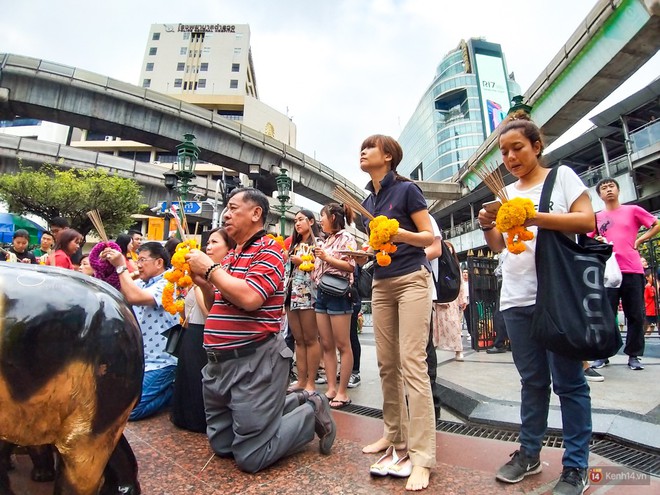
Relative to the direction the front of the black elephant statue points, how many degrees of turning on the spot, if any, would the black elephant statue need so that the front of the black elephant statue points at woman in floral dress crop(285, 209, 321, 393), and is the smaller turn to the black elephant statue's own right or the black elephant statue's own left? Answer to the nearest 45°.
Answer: approximately 135° to the black elephant statue's own right

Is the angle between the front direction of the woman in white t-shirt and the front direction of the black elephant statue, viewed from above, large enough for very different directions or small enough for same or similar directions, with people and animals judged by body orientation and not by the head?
same or similar directions

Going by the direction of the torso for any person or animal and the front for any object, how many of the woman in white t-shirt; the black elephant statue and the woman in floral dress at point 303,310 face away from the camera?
0

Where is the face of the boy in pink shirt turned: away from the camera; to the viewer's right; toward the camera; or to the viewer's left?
toward the camera

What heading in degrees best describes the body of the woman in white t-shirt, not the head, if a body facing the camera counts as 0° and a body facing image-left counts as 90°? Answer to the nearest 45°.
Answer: approximately 45°

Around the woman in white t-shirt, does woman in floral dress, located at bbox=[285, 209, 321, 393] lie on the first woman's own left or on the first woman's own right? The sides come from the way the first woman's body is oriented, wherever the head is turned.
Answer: on the first woman's own right

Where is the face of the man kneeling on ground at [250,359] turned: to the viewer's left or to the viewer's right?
to the viewer's left

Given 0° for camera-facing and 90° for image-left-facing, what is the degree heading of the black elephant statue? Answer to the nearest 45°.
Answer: approximately 90°

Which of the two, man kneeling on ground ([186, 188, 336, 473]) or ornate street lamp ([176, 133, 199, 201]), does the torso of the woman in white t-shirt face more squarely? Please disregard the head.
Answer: the man kneeling on ground

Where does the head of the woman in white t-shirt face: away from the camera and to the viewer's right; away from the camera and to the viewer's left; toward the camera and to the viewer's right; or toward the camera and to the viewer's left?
toward the camera and to the viewer's left

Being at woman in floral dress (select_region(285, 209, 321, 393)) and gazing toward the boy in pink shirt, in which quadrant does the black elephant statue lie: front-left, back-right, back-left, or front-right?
back-right

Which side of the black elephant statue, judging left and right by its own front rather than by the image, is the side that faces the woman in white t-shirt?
back

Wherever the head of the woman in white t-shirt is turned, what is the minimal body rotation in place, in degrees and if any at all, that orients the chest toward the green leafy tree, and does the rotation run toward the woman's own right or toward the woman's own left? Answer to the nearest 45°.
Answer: approximately 45° to the woman's own right
